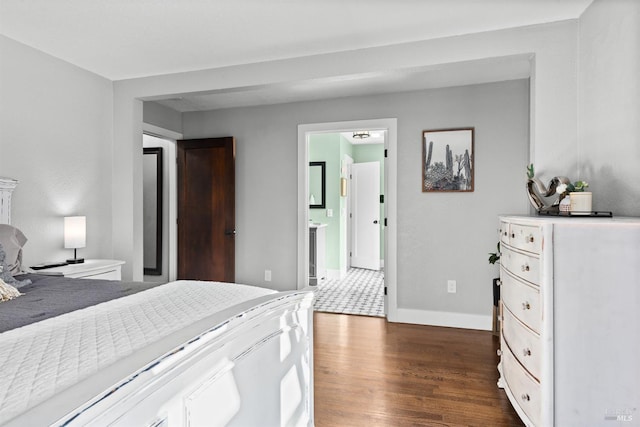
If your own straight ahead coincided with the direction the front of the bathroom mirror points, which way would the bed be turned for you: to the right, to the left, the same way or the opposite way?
to the left

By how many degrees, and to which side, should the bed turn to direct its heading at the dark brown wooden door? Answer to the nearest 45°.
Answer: approximately 135° to its left

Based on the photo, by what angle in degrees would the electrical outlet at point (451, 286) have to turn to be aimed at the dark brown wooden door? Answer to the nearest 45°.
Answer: approximately 90° to its right

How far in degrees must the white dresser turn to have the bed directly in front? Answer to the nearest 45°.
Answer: approximately 45° to its left

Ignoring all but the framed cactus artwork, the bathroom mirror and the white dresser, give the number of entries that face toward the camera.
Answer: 2

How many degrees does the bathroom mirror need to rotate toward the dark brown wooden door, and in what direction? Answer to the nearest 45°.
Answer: approximately 45° to its right

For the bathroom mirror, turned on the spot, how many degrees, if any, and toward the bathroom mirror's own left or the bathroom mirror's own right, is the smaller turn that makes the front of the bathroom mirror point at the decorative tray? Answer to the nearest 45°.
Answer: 0° — it already faces it

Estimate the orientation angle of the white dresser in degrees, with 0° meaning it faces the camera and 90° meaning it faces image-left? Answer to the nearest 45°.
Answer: approximately 90°

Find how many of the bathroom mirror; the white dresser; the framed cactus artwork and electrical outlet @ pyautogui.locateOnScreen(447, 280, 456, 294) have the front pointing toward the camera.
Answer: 3

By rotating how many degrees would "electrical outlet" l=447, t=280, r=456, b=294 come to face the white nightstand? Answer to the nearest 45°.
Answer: approximately 45° to its right

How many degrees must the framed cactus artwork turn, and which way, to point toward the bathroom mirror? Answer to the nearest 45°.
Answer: approximately 135° to its right

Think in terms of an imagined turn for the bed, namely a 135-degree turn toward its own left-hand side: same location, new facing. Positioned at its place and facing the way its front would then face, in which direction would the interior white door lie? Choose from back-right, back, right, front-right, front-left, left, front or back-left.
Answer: front-right
